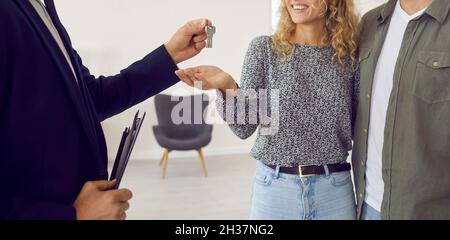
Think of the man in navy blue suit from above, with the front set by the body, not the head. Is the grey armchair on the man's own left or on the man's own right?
on the man's own left

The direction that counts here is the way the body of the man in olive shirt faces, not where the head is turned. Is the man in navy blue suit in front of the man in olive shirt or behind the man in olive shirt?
in front

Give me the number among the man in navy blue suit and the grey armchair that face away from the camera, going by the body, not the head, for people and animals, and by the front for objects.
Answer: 0

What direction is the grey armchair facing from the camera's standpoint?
toward the camera

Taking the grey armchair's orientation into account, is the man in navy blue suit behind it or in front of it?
in front

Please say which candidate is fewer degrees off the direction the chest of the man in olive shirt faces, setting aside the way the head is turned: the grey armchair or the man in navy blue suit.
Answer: the man in navy blue suit

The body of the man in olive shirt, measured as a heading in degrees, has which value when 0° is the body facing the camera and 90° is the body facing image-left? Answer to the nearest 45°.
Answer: approximately 45°

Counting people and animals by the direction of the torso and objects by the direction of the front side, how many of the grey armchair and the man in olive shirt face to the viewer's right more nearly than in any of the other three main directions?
0

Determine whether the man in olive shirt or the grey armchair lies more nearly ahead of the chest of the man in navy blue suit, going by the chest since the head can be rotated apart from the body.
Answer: the man in olive shirt

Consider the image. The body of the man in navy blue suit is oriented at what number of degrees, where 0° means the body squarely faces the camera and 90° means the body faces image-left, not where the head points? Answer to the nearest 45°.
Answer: approximately 315°

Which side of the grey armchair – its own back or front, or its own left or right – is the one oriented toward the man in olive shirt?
front

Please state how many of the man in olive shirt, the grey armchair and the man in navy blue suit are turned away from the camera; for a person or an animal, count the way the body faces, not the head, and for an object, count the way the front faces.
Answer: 0
